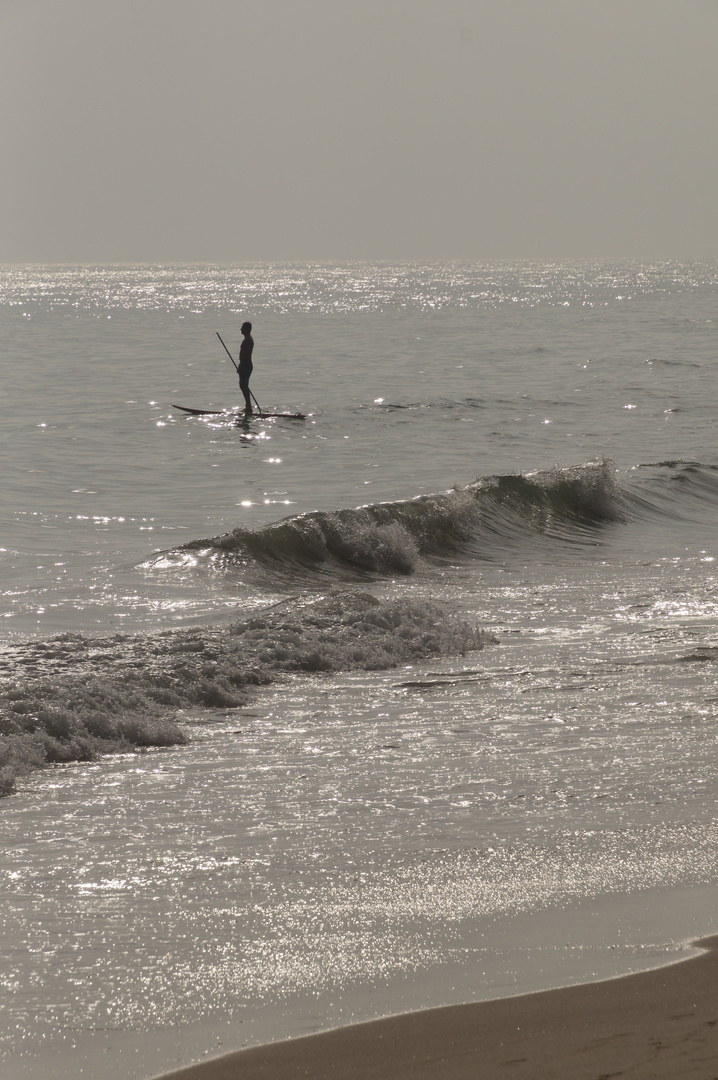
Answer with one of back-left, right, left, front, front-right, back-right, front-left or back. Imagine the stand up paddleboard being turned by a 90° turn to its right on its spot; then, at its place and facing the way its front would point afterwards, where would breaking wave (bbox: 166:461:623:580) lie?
back

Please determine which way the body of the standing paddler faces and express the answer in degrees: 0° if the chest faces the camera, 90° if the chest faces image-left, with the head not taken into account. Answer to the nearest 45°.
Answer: approximately 90°

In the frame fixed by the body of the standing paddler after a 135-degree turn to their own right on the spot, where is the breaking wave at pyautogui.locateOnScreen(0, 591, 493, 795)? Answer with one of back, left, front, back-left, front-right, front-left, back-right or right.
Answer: back-right

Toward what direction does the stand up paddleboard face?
to the viewer's left

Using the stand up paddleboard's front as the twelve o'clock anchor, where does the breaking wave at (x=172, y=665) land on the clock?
The breaking wave is roughly at 9 o'clock from the stand up paddleboard.

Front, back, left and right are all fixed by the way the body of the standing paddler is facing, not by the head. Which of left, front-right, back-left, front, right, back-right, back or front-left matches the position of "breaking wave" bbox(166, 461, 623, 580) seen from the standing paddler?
left
